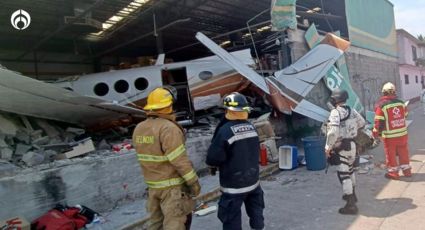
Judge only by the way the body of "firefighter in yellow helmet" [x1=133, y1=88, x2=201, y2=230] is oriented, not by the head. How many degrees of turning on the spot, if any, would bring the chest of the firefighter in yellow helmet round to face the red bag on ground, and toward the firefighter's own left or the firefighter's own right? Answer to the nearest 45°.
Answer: approximately 90° to the firefighter's own left

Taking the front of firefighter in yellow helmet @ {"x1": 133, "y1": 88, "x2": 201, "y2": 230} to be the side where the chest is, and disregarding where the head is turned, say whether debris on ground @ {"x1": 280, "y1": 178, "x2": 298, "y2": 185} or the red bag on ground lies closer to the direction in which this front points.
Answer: the debris on ground

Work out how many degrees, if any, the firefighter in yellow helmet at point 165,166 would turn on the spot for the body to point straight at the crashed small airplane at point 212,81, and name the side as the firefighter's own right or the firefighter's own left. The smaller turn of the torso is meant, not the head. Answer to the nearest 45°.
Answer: approximately 45° to the firefighter's own left

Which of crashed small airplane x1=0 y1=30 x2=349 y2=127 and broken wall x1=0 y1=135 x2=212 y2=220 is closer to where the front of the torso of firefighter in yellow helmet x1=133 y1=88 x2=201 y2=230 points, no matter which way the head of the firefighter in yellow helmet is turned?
the crashed small airplane

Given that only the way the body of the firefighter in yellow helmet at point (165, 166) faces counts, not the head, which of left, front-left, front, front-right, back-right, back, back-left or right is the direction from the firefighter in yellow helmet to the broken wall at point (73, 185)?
left

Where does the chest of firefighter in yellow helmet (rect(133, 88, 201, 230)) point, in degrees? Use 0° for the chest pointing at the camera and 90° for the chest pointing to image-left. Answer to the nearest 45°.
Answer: approximately 225°
